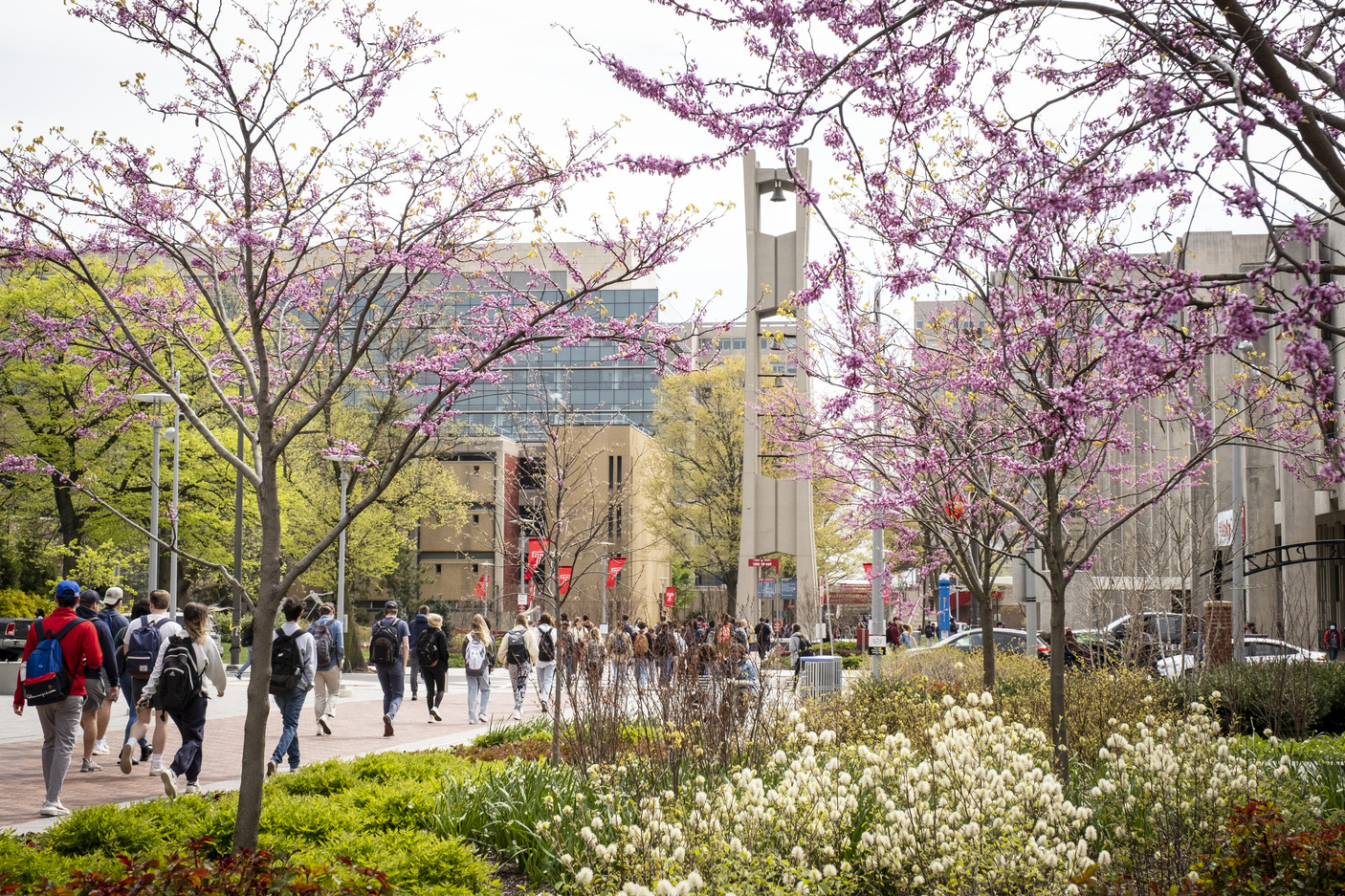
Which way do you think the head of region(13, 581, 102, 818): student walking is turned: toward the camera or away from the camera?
away from the camera

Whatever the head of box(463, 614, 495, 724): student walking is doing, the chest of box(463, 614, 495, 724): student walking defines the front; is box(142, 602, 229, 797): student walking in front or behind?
behind

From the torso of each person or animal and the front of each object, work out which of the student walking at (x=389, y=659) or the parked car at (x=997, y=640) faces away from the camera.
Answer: the student walking

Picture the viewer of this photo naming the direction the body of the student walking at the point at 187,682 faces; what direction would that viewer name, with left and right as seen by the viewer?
facing away from the viewer and to the right of the viewer

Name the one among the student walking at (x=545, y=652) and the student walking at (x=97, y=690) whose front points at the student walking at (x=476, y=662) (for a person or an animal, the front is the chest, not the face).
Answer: the student walking at (x=97, y=690)

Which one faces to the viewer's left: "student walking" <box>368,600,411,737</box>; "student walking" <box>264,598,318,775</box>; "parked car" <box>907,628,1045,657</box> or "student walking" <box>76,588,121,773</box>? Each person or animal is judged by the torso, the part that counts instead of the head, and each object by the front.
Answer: the parked car

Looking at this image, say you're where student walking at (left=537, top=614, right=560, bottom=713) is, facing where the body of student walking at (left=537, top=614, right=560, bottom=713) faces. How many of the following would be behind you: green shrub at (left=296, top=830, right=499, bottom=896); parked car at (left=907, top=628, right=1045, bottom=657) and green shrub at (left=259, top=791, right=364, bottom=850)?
2

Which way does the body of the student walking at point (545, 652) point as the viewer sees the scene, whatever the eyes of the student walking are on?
away from the camera

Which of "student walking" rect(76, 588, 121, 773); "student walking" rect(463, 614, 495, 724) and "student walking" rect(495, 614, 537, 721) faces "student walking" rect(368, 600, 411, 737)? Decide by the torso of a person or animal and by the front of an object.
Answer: "student walking" rect(76, 588, 121, 773)

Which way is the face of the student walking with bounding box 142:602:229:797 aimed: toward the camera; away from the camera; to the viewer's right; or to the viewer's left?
away from the camera

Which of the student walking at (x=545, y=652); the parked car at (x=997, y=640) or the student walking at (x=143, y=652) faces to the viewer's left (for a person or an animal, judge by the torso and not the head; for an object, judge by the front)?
the parked car

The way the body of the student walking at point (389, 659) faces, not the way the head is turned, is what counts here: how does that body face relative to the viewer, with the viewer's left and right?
facing away from the viewer

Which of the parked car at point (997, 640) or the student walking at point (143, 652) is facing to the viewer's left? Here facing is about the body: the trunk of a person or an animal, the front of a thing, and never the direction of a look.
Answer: the parked car

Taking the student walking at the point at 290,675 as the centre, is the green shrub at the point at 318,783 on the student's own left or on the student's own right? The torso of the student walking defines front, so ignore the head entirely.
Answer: on the student's own right

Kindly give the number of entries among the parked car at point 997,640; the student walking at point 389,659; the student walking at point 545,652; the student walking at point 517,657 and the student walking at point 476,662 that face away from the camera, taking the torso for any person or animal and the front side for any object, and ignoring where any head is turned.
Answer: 4

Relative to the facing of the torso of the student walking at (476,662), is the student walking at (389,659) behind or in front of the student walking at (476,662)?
behind

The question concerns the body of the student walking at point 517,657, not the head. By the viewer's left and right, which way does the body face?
facing away from the viewer

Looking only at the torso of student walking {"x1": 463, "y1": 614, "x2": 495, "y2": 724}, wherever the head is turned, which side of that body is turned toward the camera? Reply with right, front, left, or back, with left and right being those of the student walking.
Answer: back
